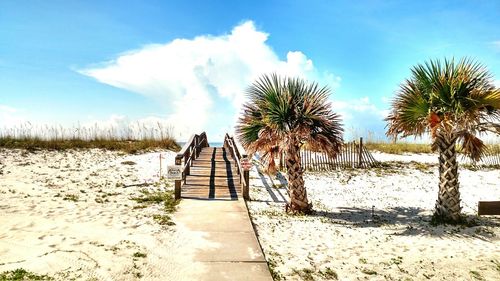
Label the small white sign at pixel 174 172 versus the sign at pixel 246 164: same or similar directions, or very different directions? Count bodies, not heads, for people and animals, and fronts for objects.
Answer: same or similar directions

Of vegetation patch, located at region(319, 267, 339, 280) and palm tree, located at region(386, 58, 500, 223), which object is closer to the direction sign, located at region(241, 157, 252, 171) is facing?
the vegetation patch

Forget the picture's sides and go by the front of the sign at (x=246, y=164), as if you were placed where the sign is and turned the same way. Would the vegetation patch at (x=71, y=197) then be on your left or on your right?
on your right

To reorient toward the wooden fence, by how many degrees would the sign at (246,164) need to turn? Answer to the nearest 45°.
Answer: approximately 135° to its left

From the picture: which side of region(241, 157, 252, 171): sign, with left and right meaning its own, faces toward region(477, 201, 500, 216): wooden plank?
left

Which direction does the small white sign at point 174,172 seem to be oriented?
toward the camera

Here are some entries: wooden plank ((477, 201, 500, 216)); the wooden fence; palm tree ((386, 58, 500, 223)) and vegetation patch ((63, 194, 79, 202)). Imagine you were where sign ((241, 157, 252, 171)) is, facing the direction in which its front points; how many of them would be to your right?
1

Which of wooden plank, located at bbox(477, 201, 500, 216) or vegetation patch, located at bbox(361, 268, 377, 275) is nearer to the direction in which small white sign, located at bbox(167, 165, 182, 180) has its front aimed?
the vegetation patch

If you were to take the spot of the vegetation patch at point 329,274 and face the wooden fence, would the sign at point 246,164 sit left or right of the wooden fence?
left

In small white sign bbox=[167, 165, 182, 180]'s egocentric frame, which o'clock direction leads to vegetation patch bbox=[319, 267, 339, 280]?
The vegetation patch is roughly at 11 o'clock from the small white sign.

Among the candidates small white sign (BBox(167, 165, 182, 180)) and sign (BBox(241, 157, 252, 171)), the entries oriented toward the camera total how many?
2

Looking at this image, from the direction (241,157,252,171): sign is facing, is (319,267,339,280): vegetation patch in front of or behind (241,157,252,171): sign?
in front

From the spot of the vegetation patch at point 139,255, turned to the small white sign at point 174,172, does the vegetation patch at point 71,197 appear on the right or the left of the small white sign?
left

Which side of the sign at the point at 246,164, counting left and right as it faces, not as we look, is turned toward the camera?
front

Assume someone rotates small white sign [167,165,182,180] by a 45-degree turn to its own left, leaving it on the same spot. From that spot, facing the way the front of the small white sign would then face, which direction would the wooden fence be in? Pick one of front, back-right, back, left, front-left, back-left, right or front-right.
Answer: left

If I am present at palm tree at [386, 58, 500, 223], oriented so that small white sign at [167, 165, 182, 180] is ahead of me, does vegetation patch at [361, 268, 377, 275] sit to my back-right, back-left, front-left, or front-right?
front-left

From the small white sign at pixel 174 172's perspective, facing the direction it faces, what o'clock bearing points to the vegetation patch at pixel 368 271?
The vegetation patch is roughly at 11 o'clock from the small white sign.
